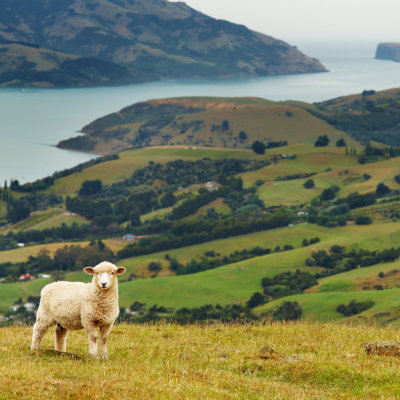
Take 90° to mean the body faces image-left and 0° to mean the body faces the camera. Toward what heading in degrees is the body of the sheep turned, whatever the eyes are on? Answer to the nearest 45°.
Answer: approximately 315°
